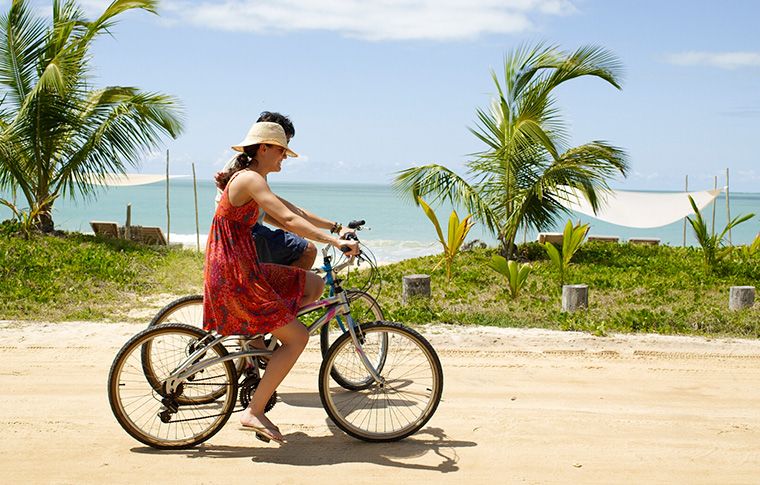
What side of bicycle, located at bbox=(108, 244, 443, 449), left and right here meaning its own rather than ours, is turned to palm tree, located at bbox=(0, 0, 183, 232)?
left

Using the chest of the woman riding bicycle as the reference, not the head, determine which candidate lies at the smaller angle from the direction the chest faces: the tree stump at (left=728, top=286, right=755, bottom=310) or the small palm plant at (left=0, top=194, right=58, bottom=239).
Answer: the tree stump

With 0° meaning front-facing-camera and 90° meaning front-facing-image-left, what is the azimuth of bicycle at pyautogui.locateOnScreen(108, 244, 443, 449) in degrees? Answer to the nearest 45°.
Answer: approximately 270°

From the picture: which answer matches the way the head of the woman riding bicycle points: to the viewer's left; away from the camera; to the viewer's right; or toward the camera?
to the viewer's right

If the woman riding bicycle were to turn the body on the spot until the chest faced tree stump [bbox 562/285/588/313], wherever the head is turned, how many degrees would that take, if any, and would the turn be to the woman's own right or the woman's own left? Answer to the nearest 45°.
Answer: approximately 45° to the woman's own left

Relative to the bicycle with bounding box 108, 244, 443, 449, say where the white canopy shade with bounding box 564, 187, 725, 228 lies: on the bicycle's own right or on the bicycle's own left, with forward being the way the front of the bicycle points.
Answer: on the bicycle's own left

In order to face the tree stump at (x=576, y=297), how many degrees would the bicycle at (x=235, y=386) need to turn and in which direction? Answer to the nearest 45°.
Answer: approximately 45° to its left

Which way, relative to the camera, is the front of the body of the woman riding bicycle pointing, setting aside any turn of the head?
to the viewer's right
